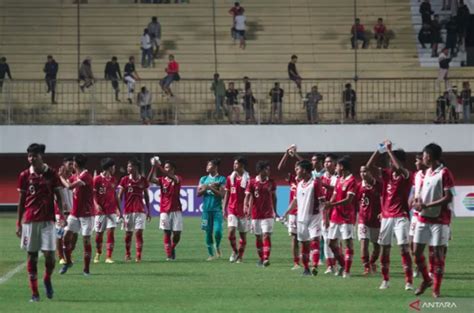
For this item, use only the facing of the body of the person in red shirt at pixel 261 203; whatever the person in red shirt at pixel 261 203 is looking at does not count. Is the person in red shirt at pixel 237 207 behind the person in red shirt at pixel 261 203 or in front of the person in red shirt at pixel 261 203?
behind

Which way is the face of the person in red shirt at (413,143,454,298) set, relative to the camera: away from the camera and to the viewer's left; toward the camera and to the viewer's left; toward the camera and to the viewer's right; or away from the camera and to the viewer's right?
toward the camera and to the viewer's left

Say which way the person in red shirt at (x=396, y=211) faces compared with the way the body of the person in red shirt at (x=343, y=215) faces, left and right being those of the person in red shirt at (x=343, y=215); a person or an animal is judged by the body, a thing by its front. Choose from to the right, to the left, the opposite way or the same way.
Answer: the same way

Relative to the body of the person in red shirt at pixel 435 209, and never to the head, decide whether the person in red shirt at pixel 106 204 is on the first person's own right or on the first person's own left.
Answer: on the first person's own right

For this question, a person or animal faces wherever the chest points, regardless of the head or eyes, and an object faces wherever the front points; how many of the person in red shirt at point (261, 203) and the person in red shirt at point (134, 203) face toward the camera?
2

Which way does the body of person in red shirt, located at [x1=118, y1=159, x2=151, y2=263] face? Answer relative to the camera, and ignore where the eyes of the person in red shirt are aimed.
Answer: toward the camera

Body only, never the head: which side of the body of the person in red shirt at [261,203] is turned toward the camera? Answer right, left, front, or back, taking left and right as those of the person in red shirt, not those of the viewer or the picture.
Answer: front
